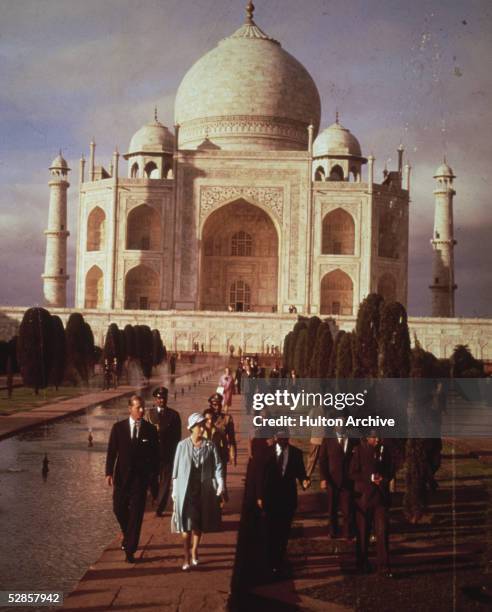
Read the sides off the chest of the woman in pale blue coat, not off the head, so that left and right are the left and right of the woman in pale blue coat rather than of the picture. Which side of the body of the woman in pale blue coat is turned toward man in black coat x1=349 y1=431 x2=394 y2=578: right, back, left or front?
left

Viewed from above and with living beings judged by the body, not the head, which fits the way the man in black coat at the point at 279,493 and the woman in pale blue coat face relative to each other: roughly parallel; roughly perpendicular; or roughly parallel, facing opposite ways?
roughly parallel

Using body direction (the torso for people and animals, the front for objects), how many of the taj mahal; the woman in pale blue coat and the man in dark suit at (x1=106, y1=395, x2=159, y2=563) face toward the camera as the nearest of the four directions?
3

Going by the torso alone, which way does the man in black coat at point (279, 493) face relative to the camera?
toward the camera

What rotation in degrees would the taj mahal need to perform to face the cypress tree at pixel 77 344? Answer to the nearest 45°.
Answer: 0° — it already faces it

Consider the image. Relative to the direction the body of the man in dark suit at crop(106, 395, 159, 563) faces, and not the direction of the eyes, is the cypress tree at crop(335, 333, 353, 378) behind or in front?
behind

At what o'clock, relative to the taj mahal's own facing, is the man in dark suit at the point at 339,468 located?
The man in dark suit is roughly at 12 o'clock from the taj mahal.

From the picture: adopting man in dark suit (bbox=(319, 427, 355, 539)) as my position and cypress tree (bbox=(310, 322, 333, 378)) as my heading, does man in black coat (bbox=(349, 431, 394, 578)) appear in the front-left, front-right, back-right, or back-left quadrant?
back-right

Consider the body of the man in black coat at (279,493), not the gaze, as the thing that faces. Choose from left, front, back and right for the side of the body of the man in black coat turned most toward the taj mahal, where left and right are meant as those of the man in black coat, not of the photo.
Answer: back

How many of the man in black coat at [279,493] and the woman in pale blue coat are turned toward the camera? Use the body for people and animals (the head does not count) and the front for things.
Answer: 2

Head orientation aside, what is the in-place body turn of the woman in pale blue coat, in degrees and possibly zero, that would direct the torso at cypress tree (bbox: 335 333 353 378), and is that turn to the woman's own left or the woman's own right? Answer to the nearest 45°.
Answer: approximately 180°

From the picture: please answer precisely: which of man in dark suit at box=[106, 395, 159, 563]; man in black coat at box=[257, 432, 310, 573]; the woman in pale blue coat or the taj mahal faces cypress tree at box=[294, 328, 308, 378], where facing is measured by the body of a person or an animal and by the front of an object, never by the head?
the taj mahal

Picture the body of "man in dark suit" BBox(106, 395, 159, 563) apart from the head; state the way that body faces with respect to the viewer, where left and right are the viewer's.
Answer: facing the viewer

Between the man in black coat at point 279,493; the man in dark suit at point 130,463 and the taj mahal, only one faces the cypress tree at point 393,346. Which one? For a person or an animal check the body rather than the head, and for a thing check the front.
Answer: the taj mahal

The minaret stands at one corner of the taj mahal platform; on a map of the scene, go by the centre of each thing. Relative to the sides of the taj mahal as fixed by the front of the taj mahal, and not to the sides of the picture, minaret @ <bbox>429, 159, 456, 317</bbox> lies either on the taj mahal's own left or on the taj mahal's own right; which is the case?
on the taj mahal's own left

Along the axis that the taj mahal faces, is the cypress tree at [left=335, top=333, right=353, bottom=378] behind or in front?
in front

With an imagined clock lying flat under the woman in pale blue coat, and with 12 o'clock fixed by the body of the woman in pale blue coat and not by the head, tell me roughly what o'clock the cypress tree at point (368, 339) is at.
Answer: The cypress tree is roughly at 7 o'clock from the woman in pale blue coat.

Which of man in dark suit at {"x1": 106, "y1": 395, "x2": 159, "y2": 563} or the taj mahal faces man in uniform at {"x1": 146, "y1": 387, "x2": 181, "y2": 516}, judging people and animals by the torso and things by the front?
the taj mahal

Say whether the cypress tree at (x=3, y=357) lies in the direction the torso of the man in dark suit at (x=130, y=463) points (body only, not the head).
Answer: no

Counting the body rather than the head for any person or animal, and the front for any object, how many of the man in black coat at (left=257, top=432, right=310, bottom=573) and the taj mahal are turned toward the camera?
2

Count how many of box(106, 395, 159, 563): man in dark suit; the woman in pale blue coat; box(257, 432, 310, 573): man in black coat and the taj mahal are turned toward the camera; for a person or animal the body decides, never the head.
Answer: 4
